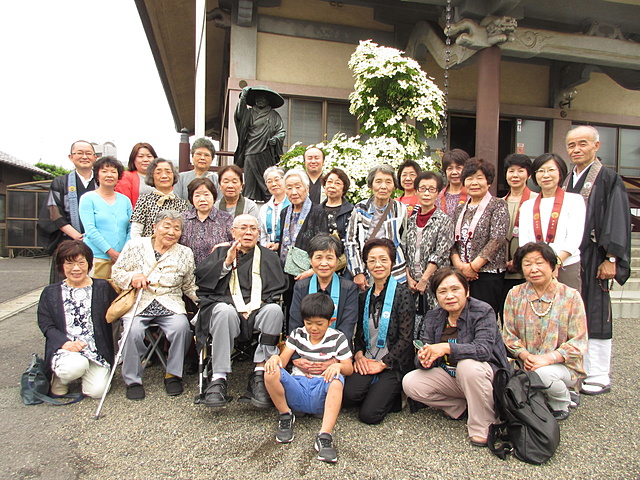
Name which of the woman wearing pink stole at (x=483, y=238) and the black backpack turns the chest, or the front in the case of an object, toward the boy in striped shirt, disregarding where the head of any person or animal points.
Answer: the woman wearing pink stole

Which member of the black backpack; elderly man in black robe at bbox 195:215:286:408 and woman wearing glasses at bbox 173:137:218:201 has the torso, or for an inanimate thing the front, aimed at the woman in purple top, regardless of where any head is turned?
the woman wearing glasses

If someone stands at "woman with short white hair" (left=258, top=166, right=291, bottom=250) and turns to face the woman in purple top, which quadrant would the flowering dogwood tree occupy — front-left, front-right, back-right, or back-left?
back-right

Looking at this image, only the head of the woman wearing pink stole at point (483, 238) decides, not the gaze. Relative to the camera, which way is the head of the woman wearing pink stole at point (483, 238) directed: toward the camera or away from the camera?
toward the camera

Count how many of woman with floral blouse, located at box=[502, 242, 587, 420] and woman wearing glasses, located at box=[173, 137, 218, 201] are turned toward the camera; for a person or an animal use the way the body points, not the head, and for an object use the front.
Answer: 2

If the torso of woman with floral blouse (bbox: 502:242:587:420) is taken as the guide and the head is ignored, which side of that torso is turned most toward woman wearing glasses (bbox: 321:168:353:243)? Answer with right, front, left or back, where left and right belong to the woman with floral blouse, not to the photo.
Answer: right

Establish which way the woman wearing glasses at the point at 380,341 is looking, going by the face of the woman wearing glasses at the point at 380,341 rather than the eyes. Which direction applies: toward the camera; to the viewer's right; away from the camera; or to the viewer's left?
toward the camera

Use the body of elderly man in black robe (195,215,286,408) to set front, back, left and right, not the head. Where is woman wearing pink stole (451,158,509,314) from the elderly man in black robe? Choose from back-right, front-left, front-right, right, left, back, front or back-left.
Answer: left

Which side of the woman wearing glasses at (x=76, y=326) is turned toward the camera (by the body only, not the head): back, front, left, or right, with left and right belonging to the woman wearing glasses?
front

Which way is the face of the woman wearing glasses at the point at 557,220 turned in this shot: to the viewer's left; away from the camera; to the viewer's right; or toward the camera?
toward the camera

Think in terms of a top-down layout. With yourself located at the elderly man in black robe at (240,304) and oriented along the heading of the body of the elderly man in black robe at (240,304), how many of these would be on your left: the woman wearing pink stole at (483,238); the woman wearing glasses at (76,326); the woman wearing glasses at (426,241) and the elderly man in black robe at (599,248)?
3

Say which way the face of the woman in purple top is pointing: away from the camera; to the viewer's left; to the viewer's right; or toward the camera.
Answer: toward the camera

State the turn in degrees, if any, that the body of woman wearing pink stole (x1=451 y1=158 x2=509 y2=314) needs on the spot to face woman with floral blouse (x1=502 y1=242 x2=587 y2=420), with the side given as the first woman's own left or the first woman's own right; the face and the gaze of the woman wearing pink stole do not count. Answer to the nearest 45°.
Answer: approximately 90° to the first woman's own left

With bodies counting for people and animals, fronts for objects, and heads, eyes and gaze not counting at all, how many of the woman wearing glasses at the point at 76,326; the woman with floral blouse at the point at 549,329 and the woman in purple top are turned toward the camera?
3

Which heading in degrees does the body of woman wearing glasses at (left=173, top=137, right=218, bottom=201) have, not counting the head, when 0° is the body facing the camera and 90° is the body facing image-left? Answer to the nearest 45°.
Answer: approximately 0°

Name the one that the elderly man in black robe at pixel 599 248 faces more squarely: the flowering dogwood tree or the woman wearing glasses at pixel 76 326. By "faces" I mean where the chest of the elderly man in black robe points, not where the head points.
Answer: the woman wearing glasses
